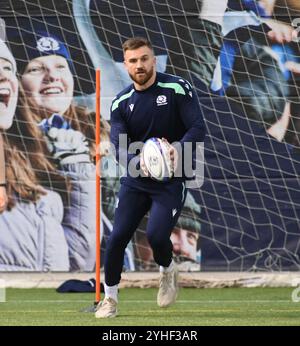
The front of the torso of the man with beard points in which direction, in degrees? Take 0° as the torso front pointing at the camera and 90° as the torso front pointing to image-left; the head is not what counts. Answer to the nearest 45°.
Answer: approximately 0°

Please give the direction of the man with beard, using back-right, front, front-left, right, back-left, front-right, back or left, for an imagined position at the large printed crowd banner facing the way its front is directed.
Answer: front

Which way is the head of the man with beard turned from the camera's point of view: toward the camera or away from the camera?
toward the camera

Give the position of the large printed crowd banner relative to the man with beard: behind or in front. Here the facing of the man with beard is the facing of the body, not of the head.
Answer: behind

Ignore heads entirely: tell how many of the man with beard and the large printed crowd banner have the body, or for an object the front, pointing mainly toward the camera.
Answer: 2

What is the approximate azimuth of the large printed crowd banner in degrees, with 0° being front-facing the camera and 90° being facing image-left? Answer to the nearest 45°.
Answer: approximately 0°
